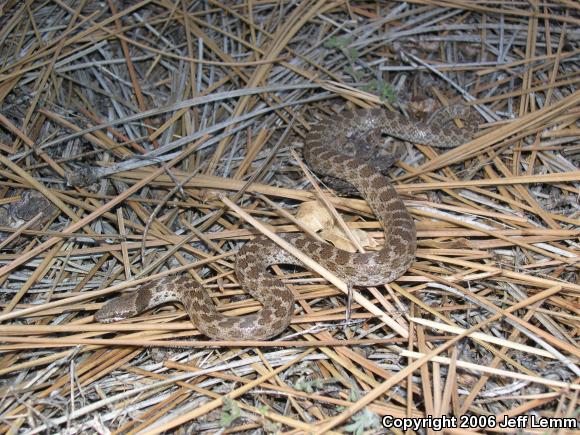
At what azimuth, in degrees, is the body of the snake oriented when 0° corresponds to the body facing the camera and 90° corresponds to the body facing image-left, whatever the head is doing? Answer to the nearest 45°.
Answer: approximately 45°
